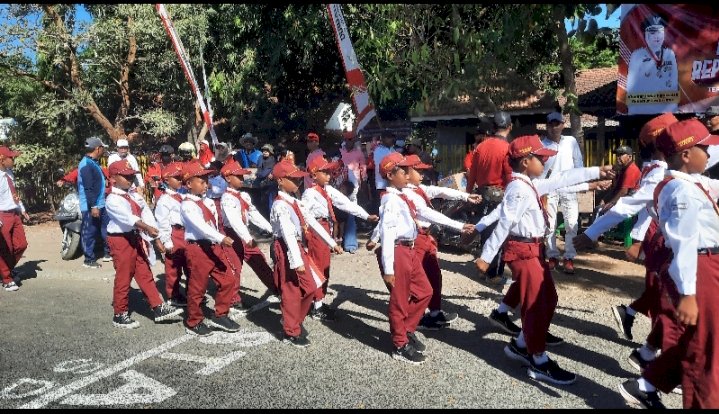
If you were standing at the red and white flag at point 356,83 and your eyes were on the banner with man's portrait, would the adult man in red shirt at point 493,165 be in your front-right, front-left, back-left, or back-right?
front-right

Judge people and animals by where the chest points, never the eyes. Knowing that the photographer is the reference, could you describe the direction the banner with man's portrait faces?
facing the viewer

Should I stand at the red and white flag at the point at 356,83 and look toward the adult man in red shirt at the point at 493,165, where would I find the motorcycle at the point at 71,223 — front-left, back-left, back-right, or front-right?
back-right

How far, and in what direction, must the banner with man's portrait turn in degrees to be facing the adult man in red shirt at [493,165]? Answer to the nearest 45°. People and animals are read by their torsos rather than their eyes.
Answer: approximately 45° to its right

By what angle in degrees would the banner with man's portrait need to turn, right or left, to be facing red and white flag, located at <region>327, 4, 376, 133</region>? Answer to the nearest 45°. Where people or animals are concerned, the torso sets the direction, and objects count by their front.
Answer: approximately 45° to its right

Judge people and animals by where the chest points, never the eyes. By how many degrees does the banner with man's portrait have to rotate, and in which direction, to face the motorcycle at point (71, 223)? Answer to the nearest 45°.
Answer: approximately 45° to its right
